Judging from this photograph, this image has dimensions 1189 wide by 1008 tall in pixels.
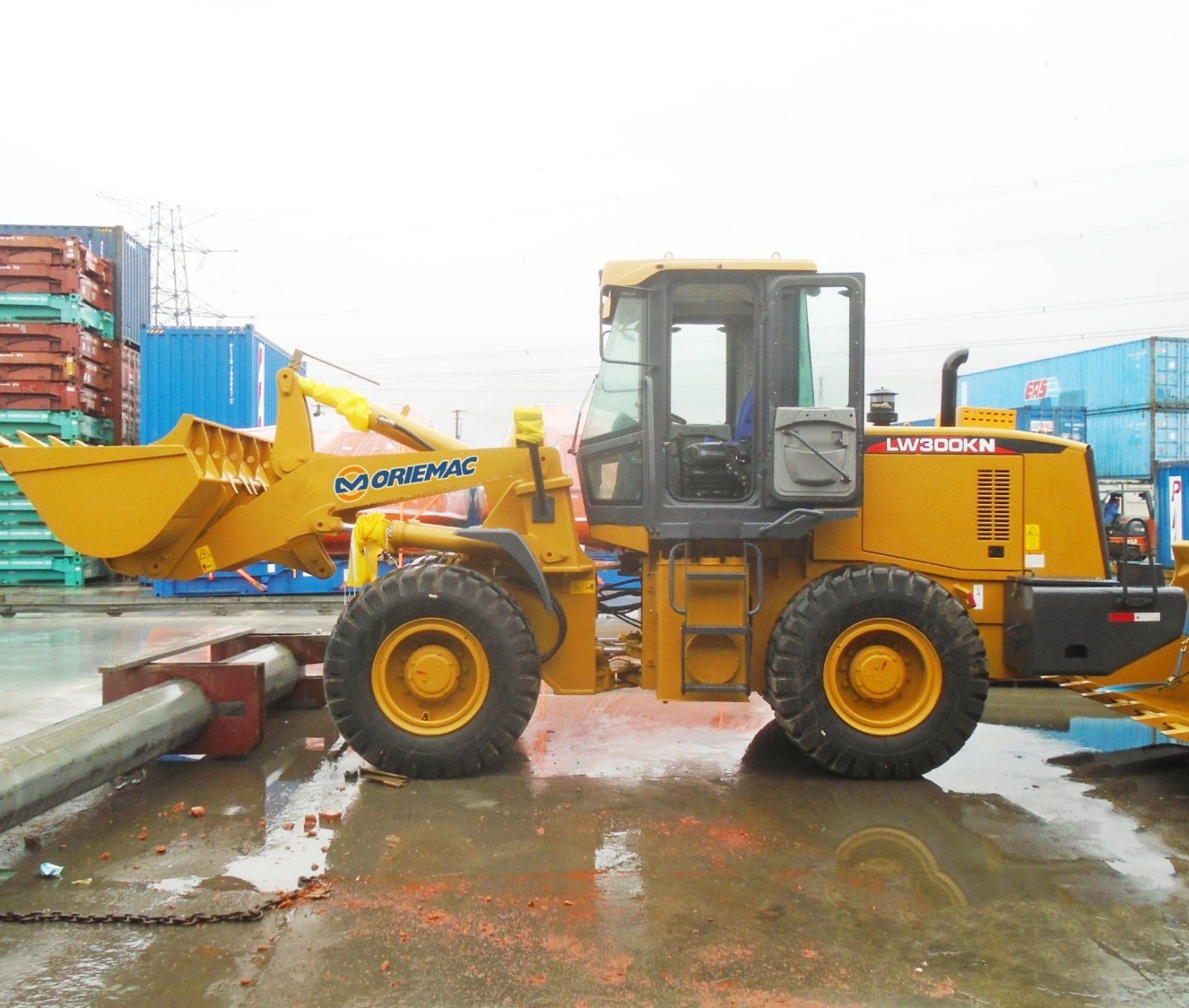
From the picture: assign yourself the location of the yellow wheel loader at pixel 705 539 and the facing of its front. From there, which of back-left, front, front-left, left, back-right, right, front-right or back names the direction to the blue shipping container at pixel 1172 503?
back-right

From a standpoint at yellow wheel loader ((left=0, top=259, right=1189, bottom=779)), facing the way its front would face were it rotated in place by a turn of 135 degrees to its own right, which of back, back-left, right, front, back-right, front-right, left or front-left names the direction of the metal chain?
back

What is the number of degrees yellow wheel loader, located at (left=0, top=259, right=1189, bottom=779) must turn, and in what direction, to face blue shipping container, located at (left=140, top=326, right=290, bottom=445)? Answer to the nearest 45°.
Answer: approximately 45° to its right

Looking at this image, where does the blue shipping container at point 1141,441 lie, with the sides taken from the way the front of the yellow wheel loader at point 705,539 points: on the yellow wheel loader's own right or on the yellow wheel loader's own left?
on the yellow wheel loader's own right

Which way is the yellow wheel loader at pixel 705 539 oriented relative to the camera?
to the viewer's left

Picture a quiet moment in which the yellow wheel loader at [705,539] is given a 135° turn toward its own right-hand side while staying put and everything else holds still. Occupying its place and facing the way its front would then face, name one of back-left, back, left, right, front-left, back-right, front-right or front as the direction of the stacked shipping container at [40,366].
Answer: left

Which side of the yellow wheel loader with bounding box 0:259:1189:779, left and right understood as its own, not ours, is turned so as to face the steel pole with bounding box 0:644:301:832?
front

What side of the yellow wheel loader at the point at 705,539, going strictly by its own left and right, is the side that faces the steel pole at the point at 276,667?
front

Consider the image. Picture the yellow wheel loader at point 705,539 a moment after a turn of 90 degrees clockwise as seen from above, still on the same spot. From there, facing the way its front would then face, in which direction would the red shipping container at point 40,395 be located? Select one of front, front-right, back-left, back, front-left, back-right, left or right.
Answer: front-left

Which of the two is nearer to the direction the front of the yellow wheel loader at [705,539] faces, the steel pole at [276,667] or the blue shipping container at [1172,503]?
the steel pole
